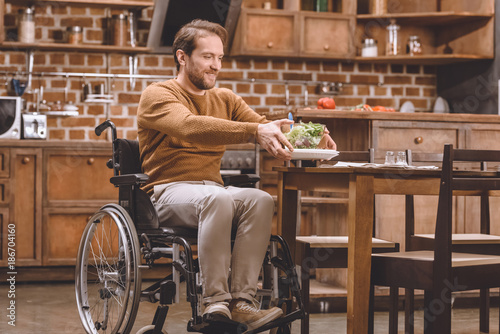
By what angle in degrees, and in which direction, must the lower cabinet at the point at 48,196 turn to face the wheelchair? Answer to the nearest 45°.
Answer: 0° — it already faces it

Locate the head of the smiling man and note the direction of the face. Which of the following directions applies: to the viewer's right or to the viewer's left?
to the viewer's right

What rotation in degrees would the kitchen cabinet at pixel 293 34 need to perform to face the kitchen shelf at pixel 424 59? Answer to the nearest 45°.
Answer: approximately 90° to its left

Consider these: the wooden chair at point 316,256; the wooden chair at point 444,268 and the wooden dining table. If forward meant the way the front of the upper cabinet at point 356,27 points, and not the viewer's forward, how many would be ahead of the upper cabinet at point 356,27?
3

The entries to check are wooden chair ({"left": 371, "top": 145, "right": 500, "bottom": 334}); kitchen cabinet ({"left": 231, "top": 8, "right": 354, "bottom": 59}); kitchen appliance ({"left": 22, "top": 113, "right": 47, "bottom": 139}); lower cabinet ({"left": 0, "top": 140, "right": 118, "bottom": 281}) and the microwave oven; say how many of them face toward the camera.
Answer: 4

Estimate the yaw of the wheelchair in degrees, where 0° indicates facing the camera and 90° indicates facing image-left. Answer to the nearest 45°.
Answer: approximately 315°

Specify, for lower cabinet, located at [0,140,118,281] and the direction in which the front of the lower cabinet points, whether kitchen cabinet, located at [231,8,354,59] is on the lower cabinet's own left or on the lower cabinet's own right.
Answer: on the lower cabinet's own left

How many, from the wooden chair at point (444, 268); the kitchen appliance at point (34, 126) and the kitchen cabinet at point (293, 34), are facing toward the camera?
2
